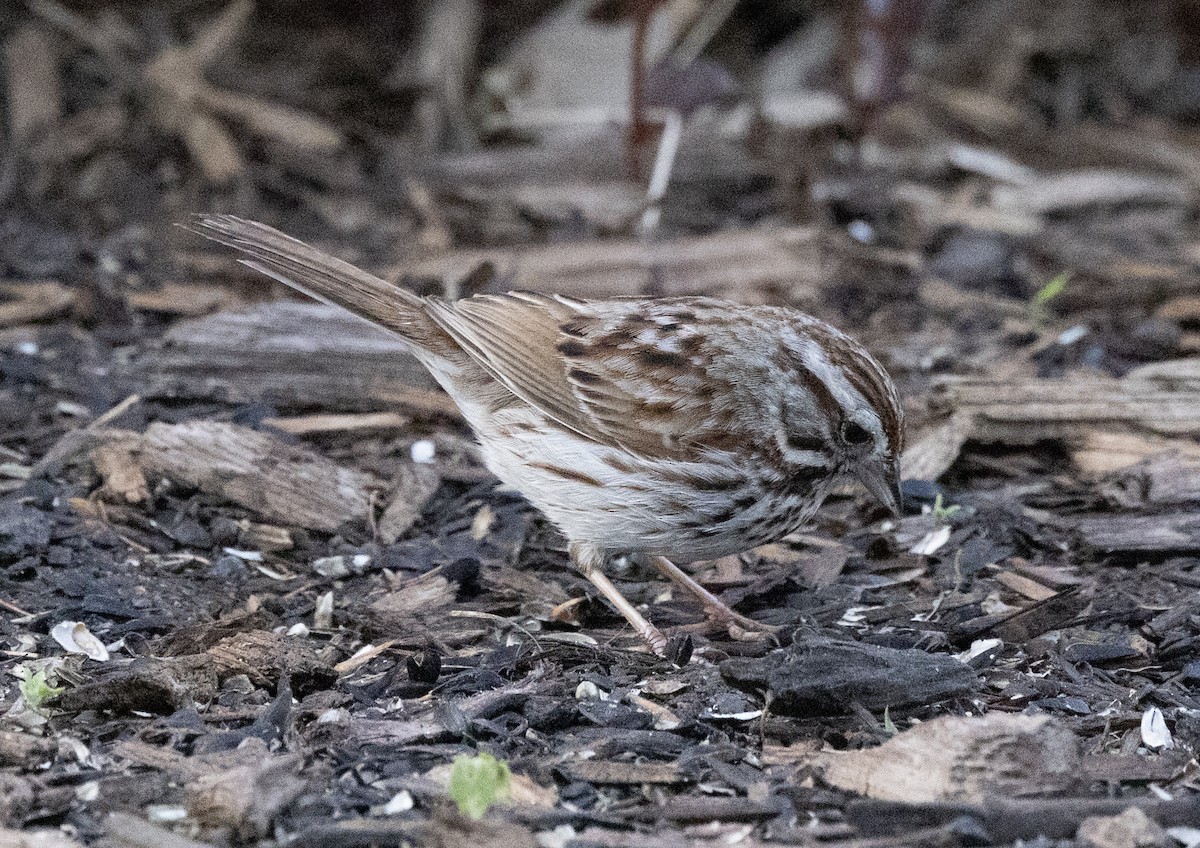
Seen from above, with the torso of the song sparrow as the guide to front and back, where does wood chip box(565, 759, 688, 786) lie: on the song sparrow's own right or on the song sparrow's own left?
on the song sparrow's own right

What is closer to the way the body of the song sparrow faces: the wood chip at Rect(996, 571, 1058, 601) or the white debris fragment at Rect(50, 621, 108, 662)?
the wood chip

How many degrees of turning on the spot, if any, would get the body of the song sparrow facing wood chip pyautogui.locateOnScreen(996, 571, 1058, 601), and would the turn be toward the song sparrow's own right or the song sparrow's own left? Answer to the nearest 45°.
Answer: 0° — it already faces it

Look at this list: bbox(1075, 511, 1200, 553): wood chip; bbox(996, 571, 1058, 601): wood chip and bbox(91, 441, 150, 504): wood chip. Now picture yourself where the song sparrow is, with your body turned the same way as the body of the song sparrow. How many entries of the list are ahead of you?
2

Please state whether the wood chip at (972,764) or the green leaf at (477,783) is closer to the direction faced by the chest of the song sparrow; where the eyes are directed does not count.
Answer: the wood chip

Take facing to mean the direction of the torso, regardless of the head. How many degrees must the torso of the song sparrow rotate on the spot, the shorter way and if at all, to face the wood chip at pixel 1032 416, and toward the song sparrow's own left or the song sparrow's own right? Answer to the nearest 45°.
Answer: approximately 45° to the song sparrow's own left

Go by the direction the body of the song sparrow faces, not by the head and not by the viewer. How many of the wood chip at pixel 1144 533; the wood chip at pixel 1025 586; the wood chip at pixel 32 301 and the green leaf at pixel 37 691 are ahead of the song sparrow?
2

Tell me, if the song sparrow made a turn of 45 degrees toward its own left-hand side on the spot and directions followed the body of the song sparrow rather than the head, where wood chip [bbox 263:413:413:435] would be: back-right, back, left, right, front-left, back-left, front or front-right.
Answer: left

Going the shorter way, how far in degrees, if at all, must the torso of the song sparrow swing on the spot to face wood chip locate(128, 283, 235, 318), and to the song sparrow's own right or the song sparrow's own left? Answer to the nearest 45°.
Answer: approximately 135° to the song sparrow's own left

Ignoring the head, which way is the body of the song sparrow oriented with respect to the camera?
to the viewer's right
